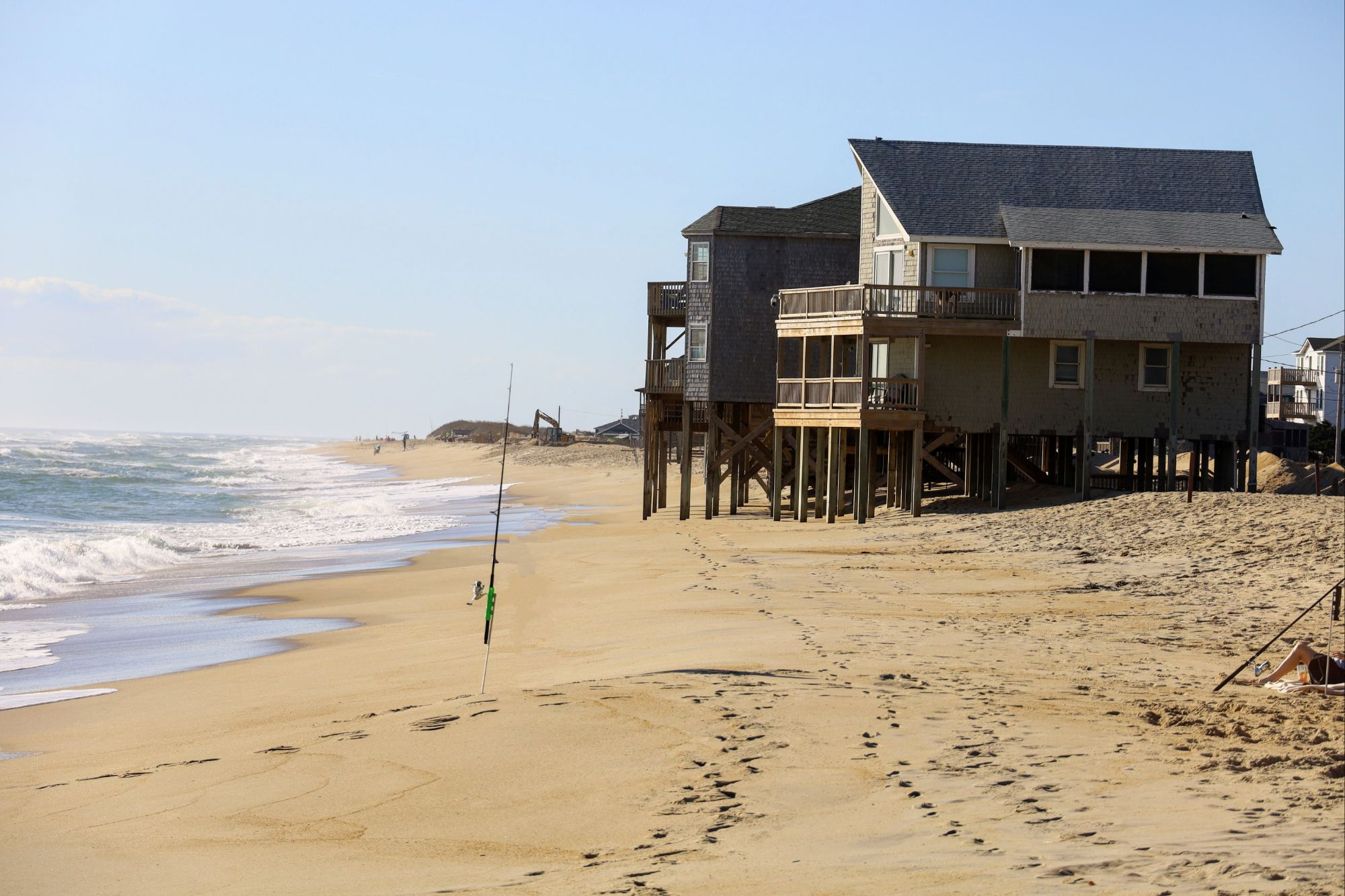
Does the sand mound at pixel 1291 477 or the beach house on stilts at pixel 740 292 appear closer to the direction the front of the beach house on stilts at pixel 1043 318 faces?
the beach house on stilts

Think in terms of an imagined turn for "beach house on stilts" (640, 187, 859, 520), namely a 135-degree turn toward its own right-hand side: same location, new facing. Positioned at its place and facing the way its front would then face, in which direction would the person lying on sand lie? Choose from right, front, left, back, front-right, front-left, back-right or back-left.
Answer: back-right

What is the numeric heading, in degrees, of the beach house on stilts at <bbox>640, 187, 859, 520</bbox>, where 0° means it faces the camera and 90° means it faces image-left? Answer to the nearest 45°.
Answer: approximately 90°

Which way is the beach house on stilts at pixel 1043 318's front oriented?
to the viewer's left

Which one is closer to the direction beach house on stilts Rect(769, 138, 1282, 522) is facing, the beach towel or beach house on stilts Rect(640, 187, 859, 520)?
the beach house on stilts

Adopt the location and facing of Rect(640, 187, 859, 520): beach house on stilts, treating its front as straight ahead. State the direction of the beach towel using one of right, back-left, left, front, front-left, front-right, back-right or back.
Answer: left

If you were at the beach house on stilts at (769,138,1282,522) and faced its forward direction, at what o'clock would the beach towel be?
The beach towel is roughly at 9 o'clock from the beach house on stilts.

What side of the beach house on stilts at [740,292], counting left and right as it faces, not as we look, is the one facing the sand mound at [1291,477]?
back

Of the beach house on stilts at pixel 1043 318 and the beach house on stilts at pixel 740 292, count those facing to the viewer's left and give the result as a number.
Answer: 2
